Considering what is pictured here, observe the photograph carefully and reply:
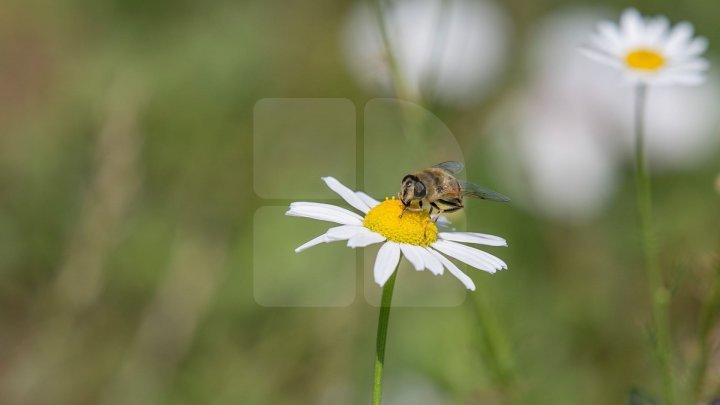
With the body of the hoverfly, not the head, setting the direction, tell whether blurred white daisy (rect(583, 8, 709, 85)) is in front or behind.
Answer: behind

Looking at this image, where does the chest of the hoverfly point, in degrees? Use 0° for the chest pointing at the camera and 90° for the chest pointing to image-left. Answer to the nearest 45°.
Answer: approximately 45°
